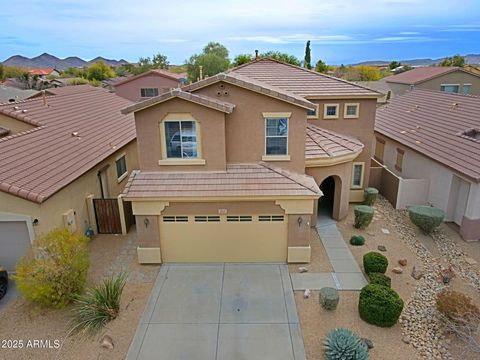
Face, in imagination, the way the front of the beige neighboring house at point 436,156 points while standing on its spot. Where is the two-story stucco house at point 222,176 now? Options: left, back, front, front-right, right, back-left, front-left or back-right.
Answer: right

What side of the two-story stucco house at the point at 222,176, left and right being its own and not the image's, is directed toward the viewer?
front

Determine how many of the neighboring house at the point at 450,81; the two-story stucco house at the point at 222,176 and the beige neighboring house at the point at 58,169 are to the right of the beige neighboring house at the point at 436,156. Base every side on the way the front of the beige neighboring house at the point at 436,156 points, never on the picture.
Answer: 2

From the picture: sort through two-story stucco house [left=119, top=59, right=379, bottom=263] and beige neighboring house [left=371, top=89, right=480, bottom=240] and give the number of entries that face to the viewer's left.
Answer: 0

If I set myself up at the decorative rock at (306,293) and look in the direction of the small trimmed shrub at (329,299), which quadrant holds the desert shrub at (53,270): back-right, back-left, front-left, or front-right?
back-right

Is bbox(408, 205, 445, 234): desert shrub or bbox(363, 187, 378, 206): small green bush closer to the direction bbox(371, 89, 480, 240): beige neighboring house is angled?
the desert shrub

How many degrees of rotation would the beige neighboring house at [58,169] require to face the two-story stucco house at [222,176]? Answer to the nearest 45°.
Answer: approximately 90° to its left

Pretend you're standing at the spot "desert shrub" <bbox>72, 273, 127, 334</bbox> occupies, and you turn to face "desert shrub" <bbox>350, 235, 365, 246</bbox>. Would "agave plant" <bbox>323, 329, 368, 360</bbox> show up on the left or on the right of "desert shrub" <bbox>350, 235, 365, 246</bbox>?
right

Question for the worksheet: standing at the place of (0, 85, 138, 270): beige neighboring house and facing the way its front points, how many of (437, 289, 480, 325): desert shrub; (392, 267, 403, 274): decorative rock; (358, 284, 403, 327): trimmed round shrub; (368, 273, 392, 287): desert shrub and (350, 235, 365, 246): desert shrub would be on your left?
5

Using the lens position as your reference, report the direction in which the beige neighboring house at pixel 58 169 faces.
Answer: facing the viewer and to the left of the viewer

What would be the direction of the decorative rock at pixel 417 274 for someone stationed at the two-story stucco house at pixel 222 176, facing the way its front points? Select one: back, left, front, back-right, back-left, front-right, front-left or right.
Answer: left

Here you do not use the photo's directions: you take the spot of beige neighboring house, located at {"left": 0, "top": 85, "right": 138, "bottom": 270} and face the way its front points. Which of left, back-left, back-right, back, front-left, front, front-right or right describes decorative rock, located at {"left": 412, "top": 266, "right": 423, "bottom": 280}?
left

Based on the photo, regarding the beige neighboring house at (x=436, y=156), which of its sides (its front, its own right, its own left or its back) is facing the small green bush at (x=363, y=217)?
right

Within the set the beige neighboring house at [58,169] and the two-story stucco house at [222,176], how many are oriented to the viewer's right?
0

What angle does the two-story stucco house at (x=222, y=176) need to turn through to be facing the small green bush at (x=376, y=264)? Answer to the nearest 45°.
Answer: approximately 90° to its left

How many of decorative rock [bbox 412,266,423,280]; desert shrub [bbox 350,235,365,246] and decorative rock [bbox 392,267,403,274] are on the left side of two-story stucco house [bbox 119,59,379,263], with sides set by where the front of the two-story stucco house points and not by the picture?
3

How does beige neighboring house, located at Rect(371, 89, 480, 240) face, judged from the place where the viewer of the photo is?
facing the viewer and to the right of the viewer

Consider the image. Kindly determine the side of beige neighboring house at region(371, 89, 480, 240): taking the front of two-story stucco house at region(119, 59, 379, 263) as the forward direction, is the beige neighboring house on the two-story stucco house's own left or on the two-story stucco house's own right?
on the two-story stucco house's own left
